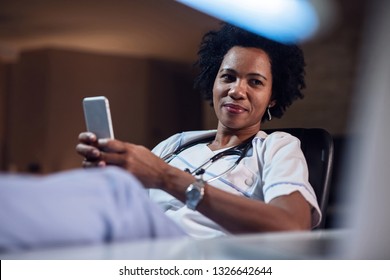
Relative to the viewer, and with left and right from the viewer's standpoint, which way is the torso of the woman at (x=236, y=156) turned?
facing the viewer and to the left of the viewer
